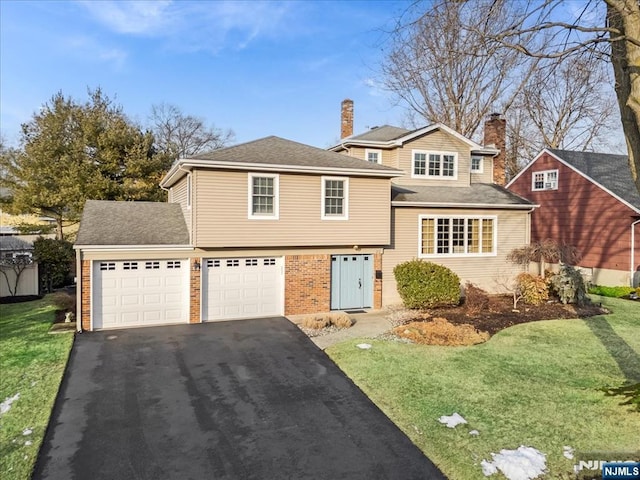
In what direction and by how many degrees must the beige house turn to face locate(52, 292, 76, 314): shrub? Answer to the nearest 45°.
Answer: approximately 90° to its right

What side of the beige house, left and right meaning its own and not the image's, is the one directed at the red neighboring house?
left

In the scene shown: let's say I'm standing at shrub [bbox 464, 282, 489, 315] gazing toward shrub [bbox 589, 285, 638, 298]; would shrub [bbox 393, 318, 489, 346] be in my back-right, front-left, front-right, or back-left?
back-right

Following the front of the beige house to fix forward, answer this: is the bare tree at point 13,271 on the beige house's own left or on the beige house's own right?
on the beige house's own right

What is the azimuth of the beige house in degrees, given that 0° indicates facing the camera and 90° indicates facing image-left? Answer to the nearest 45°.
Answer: approximately 0°

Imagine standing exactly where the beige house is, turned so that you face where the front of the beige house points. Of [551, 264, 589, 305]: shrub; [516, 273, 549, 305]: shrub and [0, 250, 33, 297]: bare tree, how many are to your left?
2

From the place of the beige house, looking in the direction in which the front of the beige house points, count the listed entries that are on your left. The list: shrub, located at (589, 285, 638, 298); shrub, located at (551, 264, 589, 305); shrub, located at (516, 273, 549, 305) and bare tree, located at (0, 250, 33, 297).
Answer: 3

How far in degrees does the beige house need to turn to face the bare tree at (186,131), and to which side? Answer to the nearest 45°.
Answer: approximately 180°

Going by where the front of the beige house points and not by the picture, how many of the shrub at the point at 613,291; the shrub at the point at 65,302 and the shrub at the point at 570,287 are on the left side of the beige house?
2

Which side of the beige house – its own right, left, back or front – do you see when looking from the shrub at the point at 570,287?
left
